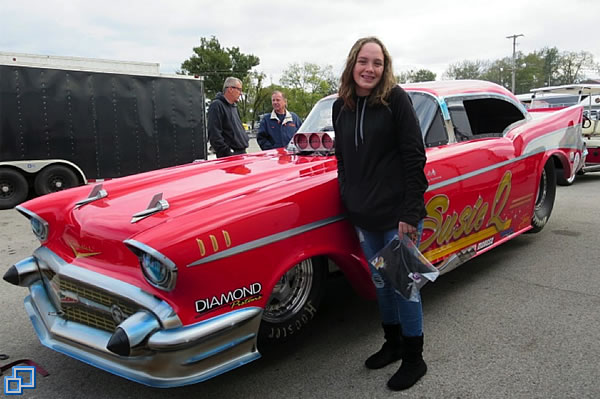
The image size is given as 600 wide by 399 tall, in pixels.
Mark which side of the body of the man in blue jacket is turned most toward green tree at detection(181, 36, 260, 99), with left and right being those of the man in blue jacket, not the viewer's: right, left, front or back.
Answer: back

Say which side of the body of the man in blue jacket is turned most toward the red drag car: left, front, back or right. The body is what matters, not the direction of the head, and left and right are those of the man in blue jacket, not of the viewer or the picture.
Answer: front

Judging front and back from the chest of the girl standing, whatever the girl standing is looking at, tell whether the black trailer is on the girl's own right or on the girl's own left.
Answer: on the girl's own right

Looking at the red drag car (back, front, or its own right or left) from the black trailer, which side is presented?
right

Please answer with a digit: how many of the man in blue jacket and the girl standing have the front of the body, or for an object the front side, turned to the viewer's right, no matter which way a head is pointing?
0

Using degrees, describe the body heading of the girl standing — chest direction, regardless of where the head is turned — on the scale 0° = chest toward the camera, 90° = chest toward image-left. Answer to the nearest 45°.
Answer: approximately 45°

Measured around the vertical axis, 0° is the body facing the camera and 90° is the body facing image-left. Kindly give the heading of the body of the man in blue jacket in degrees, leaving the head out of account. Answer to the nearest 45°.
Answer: approximately 0°

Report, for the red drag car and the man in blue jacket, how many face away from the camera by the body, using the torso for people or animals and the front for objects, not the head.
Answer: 0

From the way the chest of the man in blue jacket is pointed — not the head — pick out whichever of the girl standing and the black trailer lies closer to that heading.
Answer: the girl standing

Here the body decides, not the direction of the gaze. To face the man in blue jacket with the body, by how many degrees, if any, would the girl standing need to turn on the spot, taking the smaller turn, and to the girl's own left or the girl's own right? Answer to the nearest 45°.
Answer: approximately 135° to the girl's own right

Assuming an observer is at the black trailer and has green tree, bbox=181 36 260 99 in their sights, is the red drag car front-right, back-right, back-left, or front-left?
back-right
